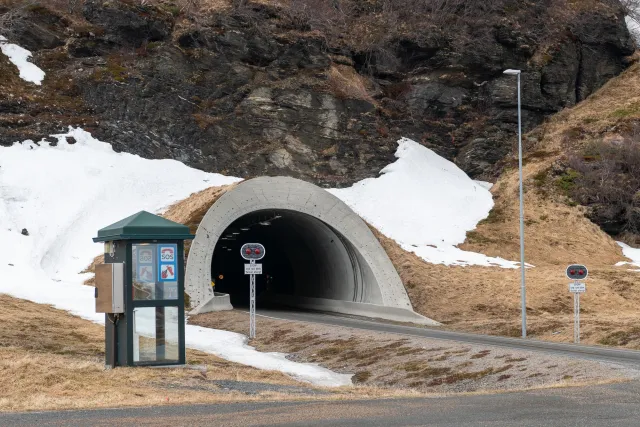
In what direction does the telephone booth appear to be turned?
toward the camera

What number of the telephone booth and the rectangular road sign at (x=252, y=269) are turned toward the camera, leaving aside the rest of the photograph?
2

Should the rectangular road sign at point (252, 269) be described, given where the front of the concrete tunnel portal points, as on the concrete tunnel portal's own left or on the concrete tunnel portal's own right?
on the concrete tunnel portal's own right

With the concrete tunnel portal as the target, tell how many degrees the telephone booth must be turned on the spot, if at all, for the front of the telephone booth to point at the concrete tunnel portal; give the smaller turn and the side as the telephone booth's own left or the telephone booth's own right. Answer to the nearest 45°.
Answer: approximately 180°

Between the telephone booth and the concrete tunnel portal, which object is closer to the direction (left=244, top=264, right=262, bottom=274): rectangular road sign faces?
the telephone booth

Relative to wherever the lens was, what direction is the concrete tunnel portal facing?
facing the viewer and to the right of the viewer

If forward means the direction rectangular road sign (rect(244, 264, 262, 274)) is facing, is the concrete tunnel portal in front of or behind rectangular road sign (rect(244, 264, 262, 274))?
behind

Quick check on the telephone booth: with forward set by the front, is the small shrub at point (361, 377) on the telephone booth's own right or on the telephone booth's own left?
on the telephone booth's own left

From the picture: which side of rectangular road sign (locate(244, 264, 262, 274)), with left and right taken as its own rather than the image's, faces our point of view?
front

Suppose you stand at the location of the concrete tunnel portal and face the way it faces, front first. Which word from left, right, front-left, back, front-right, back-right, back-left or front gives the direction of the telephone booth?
front-right

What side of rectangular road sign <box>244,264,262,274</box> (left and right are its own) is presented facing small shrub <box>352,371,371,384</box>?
front
